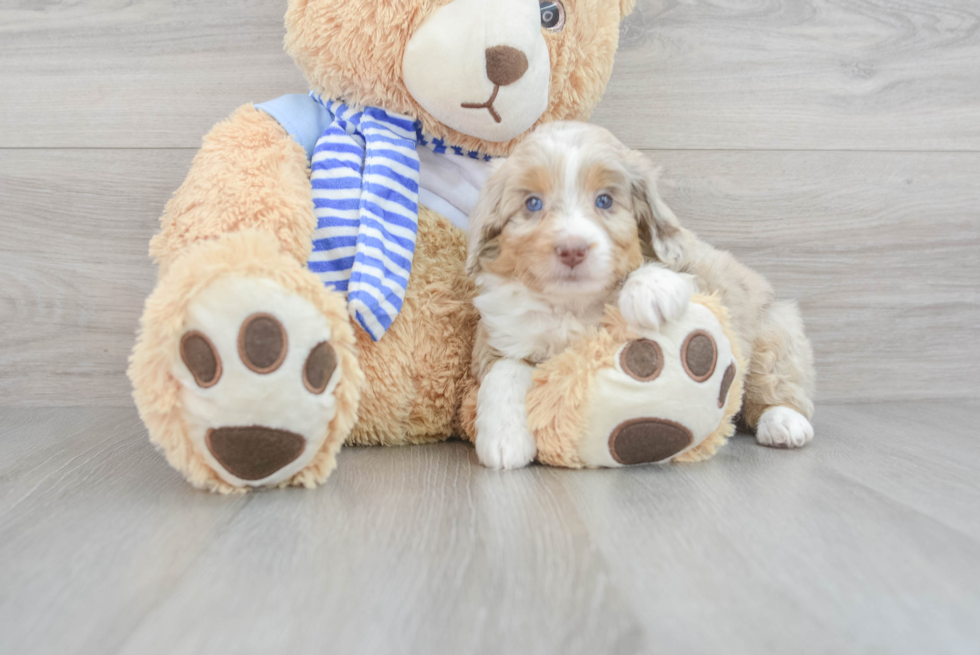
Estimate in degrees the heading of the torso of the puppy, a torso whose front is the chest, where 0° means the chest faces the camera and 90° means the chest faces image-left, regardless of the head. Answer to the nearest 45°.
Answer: approximately 45°
